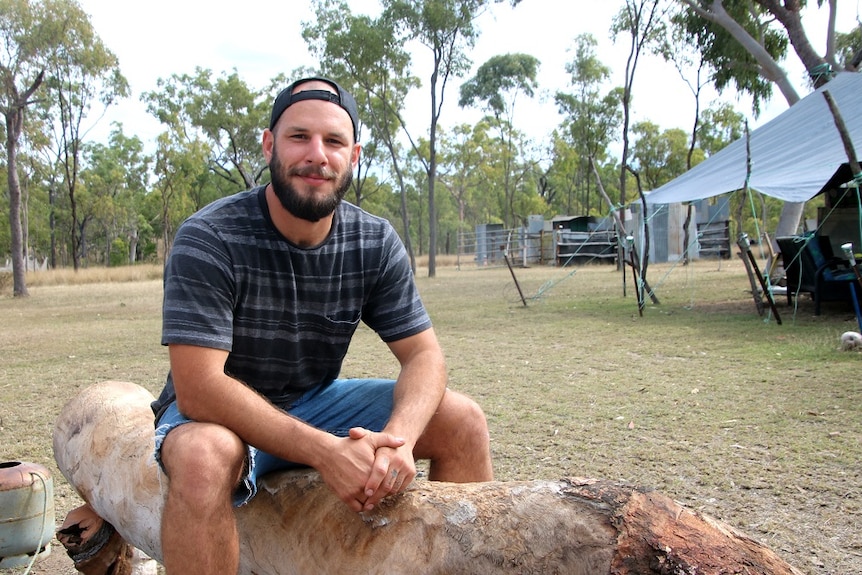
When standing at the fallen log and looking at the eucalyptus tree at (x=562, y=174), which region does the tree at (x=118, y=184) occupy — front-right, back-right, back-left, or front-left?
front-left

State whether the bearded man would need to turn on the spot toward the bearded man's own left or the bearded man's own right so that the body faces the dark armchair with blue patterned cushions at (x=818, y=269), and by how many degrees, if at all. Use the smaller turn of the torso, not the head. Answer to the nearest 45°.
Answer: approximately 90° to the bearded man's own left

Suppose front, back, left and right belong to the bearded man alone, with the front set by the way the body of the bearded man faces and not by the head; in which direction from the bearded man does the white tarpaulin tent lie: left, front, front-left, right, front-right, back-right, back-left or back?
left

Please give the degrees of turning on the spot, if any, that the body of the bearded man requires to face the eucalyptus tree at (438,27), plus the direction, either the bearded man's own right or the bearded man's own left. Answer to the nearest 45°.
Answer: approximately 135° to the bearded man's own left

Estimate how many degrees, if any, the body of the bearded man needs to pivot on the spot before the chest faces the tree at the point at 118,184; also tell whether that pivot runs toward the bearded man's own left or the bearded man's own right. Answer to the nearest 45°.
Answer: approximately 135° to the bearded man's own left

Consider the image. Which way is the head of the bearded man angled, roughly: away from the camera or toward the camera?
toward the camera

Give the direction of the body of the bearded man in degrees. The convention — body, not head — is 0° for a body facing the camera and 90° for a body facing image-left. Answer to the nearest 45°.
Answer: approximately 315°

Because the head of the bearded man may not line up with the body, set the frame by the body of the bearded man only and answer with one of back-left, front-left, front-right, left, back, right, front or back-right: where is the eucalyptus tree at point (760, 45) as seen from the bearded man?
left

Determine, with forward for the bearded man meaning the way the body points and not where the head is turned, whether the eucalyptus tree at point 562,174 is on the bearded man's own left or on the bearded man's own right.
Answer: on the bearded man's own left

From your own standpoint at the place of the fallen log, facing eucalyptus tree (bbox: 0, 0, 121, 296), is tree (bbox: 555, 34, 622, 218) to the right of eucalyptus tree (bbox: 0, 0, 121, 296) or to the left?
right

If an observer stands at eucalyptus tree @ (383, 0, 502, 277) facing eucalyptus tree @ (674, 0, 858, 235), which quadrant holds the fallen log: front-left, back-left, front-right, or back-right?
front-right

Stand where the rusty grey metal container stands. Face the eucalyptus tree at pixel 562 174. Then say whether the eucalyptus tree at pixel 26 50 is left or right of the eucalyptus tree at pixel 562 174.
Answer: left
